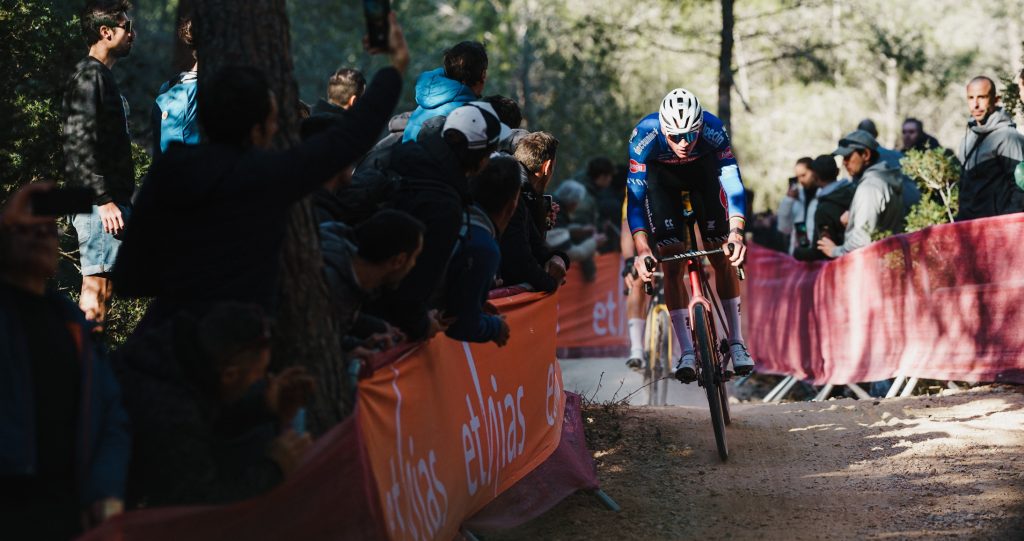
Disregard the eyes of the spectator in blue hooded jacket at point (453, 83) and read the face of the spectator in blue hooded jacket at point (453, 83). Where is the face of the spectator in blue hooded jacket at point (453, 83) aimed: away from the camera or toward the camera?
away from the camera

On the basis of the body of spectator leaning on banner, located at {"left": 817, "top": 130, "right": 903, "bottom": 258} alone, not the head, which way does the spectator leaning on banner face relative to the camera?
to the viewer's left

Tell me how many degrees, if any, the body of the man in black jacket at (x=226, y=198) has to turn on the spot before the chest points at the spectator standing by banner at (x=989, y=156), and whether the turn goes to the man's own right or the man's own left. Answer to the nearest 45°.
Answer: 0° — they already face them

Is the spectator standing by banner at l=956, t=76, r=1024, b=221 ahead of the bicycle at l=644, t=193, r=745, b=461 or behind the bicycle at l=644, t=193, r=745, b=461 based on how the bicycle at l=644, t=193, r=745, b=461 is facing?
behind

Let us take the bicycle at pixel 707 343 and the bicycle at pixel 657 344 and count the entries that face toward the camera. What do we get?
2

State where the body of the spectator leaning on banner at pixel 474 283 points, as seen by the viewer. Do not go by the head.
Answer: to the viewer's right

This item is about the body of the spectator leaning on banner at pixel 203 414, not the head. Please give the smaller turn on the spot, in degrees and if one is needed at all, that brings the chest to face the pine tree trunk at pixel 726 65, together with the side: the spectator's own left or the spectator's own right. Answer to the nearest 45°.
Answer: approximately 45° to the spectator's own left

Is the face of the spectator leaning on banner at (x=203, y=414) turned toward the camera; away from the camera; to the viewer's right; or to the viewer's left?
to the viewer's right
